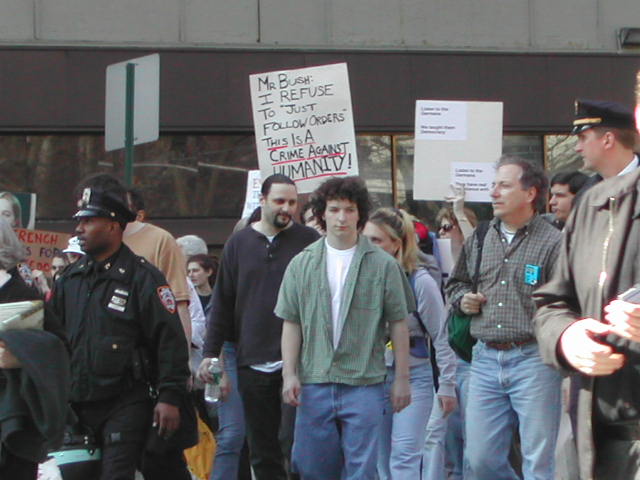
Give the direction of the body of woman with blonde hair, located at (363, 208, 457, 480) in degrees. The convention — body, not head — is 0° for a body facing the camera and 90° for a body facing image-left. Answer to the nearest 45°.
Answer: approximately 45°

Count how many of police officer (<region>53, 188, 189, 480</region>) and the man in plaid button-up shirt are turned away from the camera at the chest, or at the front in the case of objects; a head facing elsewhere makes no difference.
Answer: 0

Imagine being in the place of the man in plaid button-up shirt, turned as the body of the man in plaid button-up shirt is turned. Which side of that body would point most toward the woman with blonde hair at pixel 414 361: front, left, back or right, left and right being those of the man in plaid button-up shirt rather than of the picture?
right

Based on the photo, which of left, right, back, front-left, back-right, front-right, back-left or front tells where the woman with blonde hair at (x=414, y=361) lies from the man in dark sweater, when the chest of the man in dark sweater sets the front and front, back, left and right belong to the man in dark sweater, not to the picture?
left

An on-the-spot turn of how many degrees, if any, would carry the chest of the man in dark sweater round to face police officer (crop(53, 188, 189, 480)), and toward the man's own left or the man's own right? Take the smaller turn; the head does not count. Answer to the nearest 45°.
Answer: approximately 45° to the man's own right
